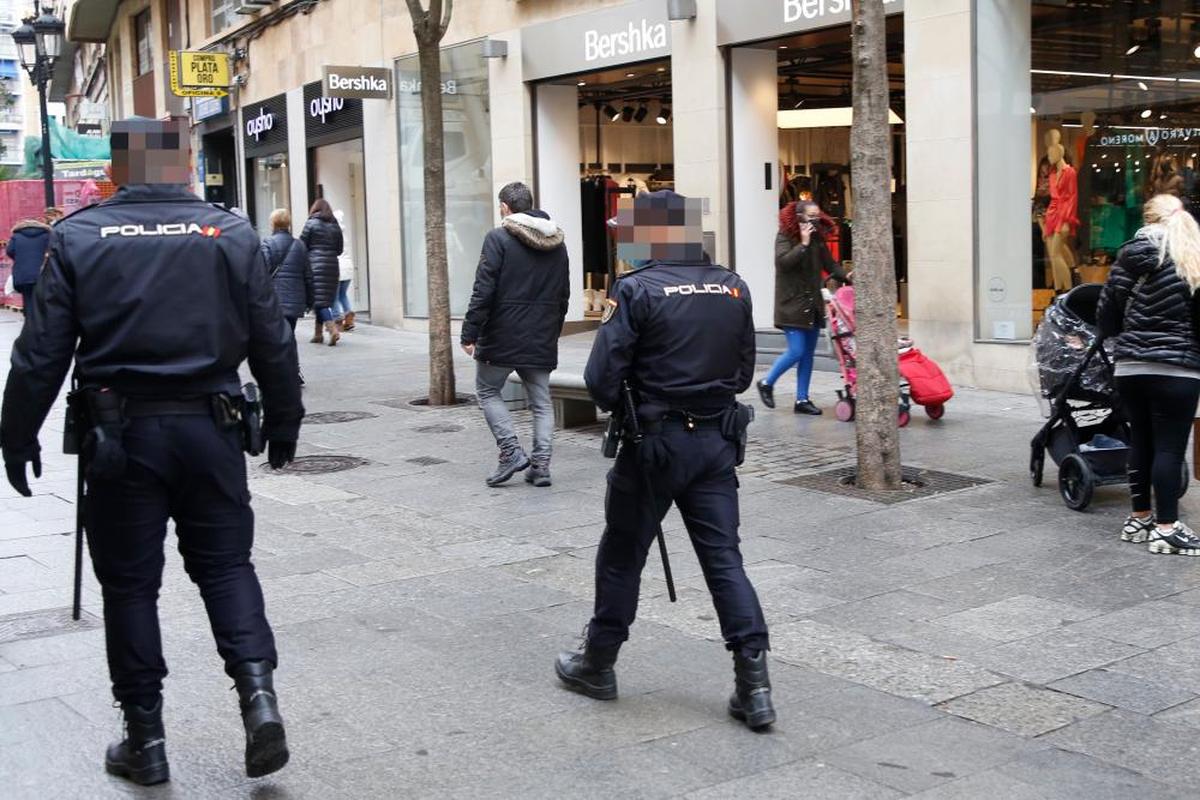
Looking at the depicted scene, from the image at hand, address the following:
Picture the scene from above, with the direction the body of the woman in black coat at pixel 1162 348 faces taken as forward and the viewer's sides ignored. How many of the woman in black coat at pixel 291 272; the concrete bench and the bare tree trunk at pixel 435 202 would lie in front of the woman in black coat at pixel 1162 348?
3

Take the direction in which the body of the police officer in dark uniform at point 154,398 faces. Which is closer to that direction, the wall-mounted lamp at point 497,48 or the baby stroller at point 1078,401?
the wall-mounted lamp

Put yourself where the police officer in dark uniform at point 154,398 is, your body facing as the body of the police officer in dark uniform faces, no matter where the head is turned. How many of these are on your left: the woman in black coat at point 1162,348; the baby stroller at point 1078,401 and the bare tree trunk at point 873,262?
0

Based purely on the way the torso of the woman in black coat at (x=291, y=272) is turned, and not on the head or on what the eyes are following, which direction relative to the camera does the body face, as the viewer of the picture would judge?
away from the camera

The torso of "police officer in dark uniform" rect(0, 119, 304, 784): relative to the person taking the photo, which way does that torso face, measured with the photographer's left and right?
facing away from the viewer

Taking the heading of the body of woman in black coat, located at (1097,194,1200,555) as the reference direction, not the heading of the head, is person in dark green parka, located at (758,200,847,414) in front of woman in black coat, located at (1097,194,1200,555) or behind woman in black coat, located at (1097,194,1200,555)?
in front

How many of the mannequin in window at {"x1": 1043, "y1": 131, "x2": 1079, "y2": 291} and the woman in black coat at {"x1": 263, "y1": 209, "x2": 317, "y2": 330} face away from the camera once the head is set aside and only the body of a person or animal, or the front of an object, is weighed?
1

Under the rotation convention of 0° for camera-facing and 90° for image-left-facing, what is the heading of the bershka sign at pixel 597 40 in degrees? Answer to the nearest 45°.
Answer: approximately 45°

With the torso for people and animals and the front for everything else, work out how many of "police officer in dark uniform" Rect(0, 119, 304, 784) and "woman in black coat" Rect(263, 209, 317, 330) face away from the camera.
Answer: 2

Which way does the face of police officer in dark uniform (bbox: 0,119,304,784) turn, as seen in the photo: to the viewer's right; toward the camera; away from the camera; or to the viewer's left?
away from the camera

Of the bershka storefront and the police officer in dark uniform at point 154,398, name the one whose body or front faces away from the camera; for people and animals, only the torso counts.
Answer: the police officer in dark uniform

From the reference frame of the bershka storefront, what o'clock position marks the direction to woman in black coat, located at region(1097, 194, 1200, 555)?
The woman in black coat is roughly at 10 o'clock from the bershka storefront.

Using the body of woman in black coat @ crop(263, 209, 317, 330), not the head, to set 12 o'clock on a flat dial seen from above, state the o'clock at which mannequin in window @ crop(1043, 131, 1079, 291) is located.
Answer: The mannequin in window is roughly at 4 o'clock from the woman in black coat.

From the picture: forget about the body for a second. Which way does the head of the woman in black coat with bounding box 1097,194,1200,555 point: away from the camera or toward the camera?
away from the camera
